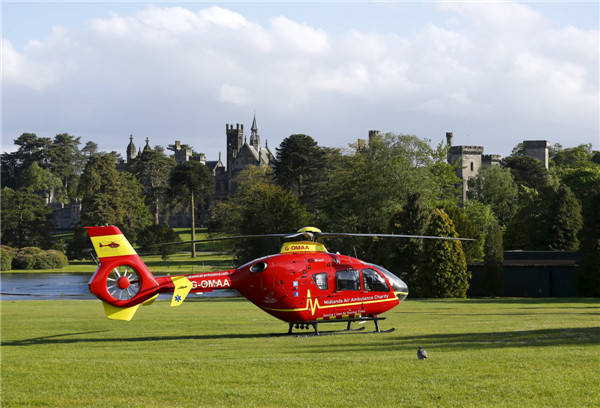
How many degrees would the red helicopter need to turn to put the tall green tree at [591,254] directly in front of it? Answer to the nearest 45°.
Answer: approximately 45° to its left

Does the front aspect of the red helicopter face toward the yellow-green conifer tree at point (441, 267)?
no

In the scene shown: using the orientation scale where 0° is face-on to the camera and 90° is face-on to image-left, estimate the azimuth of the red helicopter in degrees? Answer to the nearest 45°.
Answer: approximately 270°
